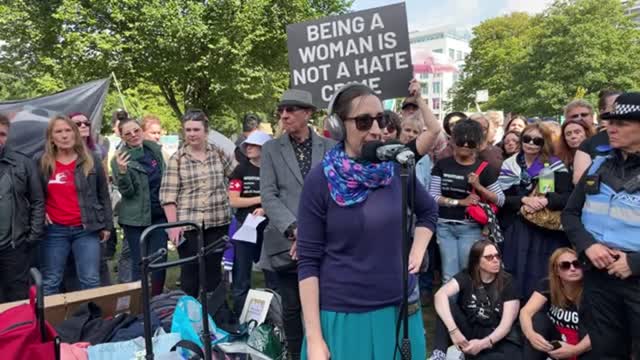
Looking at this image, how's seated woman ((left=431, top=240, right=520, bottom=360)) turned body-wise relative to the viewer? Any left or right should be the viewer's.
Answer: facing the viewer

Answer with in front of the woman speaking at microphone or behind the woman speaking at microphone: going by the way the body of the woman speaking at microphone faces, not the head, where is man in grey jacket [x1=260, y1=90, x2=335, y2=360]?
behind

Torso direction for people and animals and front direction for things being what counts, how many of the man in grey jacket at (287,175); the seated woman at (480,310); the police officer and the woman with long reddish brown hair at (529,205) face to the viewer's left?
0

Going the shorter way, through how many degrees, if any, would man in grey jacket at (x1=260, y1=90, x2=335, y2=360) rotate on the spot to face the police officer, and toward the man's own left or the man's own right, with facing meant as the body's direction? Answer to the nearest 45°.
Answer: approximately 90° to the man's own left

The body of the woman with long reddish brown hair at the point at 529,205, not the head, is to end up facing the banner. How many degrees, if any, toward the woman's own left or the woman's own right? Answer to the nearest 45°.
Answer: approximately 90° to the woman's own right

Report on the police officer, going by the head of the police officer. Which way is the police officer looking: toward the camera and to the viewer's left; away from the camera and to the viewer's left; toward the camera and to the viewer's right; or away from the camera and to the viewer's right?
toward the camera and to the viewer's left

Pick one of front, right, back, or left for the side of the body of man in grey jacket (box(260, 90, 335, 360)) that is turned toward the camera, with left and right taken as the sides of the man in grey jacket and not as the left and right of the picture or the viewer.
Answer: front

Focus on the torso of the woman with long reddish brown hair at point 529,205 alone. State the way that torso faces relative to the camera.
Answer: toward the camera

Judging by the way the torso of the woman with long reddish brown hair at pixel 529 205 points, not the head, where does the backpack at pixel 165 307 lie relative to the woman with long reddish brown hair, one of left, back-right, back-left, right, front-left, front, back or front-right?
front-right

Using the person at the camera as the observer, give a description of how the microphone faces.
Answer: facing to the left of the viewer

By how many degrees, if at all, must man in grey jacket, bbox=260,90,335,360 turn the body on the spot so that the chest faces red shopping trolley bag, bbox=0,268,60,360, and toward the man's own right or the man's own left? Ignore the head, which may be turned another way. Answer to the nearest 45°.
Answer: approximately 45° to the man's own right

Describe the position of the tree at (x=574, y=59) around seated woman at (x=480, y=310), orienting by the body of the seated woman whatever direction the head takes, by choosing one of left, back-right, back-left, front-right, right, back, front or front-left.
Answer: back

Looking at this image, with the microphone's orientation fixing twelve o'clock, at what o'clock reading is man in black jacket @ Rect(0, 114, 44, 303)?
The man in black jacket is roughly at 1 o'clock from the microphone.
